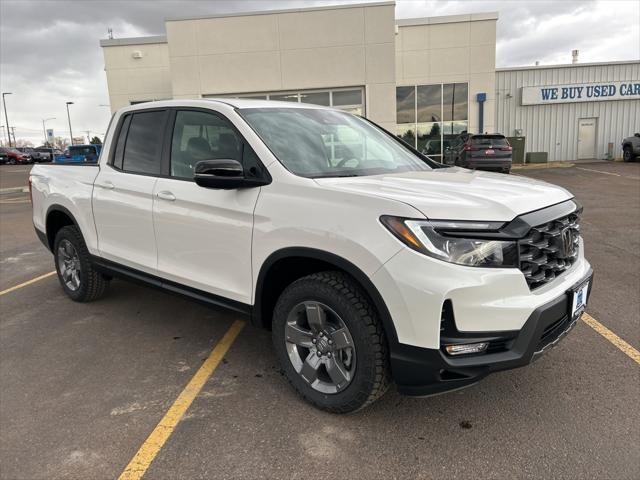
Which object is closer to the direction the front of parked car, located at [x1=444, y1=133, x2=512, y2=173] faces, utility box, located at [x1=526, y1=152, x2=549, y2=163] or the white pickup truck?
the utility box

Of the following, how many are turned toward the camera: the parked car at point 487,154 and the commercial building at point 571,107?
1

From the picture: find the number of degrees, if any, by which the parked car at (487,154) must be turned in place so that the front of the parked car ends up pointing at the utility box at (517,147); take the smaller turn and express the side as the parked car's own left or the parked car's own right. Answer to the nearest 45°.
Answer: approximately 45° to the parked car's own right

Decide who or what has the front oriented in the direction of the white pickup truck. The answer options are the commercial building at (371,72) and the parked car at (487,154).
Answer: the commercial building

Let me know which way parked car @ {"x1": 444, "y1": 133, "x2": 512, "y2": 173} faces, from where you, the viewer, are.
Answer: facing away from the viewer and to the left of the viewer

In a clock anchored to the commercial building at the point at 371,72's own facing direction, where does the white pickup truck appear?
The white pickup truck is roughly at 12 o'clock from the commercial building.

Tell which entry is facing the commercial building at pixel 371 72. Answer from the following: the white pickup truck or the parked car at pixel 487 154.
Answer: the parked car

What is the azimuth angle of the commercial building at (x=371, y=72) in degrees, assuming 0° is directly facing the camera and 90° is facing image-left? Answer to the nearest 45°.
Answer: approximately 0°

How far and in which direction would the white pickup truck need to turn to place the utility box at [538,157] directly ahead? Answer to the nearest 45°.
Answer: approximately 90° to its left

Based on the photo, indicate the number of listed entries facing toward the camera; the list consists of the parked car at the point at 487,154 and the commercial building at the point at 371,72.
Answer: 1

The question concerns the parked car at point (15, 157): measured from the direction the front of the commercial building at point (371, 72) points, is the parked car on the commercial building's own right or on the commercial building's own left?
on the commercial building's own right
